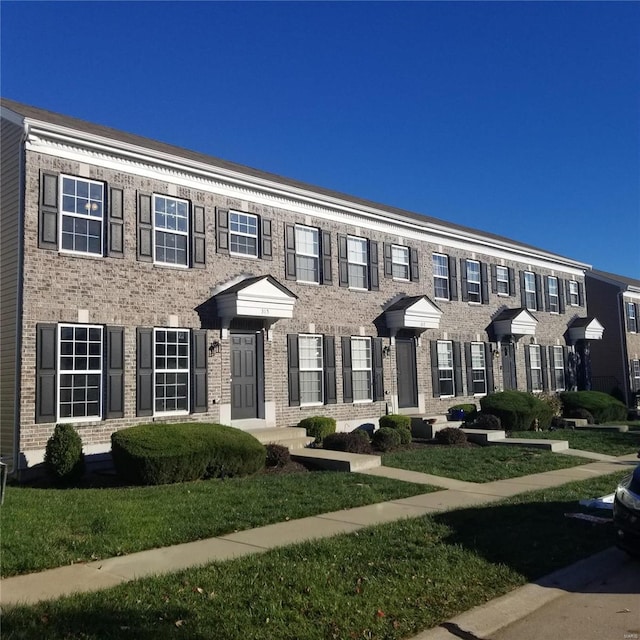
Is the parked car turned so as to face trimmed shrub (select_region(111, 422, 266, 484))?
no

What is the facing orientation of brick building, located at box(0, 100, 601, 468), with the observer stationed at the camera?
facing the viewer and to the right of the viewer

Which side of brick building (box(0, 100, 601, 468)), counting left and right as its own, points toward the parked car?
front

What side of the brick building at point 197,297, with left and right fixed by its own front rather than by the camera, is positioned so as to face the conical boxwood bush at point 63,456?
right

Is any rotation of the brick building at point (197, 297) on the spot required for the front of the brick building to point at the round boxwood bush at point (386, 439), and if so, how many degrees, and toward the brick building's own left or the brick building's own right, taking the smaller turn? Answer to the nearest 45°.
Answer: approximately 45° to the brick building's own left

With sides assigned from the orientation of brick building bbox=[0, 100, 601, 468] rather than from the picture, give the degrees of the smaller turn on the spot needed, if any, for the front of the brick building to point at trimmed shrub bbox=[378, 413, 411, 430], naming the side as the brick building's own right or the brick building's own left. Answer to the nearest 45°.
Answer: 0° — it already faces it

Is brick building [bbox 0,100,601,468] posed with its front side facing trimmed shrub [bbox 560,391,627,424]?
no

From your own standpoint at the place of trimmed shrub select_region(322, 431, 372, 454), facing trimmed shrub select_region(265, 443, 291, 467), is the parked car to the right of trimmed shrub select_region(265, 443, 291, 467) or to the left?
left

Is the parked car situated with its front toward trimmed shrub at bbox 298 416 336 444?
no
